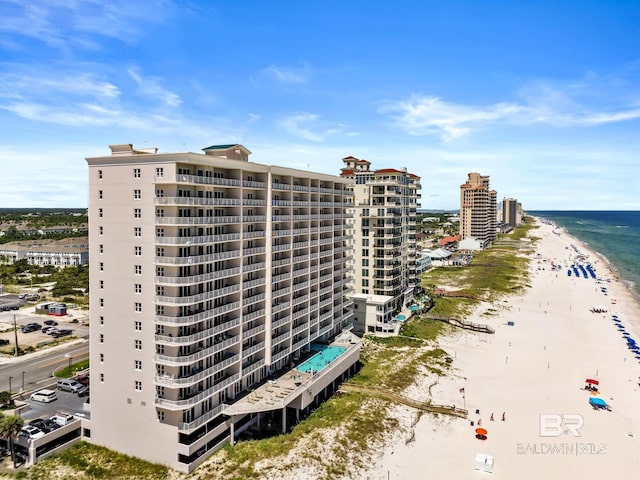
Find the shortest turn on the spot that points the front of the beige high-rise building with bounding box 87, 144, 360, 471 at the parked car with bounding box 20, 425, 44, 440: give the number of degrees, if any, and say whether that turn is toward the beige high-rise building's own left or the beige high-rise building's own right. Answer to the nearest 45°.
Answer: approximately 135° to the beige high-rise building's own right

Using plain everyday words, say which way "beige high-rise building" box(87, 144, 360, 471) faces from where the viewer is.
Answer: facing the viewer and to the right of the viewer
